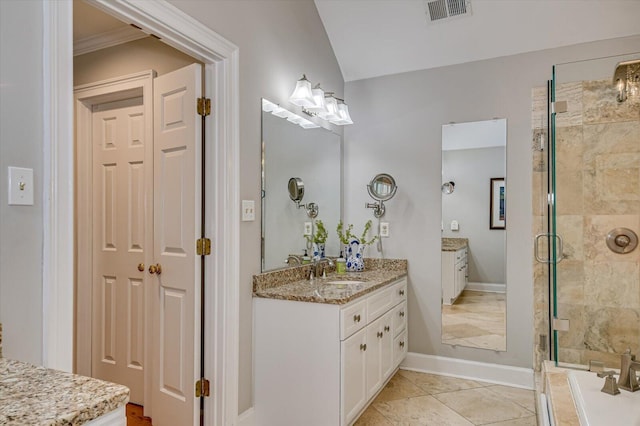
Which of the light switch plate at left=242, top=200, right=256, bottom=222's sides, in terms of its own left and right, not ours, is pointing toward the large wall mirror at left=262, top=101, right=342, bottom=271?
left

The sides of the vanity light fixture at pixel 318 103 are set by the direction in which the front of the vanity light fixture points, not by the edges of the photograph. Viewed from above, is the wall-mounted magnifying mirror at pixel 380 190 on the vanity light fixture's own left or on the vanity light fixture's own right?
on the vanity light fixture's own left

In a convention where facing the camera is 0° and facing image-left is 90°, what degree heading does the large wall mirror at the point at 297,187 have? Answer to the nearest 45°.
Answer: approximately 315°

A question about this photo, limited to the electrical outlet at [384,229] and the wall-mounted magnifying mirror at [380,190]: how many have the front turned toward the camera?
2

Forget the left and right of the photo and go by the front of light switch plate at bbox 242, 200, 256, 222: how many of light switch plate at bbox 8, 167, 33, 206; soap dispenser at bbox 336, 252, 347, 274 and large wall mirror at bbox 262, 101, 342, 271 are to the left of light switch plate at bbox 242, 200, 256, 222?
2

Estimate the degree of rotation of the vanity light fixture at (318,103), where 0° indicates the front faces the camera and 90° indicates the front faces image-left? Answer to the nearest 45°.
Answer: approximately 315°

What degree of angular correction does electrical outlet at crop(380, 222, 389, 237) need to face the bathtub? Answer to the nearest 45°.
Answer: approximately 45° to its left

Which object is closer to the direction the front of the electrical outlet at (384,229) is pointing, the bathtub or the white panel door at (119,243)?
the bathtub

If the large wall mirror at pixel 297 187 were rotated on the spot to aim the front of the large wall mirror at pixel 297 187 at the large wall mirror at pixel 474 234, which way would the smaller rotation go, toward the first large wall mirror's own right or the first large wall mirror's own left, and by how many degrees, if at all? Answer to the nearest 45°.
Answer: approximately 45° to the first large wall mirror's own left

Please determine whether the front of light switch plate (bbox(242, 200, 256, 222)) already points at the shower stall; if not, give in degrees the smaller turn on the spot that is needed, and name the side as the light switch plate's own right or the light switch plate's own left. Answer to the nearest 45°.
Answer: approximately 45° to the light switch plate's own left
